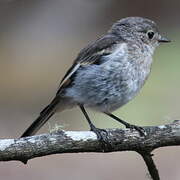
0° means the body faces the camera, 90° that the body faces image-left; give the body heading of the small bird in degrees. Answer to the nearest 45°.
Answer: approximately 270°
